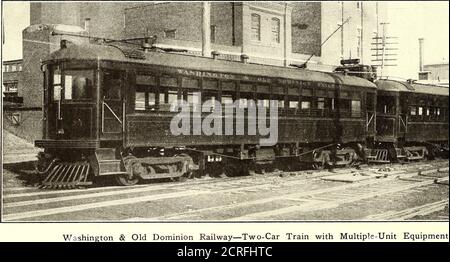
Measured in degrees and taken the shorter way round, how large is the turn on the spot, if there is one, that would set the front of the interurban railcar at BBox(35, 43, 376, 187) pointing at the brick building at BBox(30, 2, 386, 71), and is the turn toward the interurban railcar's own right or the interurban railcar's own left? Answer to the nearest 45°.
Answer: approximately 135° to the interurban railcar's own right

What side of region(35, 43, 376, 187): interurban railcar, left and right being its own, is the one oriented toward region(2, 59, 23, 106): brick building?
right

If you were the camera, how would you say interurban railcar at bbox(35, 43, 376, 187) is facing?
facing the viewer and to the left of the viewer

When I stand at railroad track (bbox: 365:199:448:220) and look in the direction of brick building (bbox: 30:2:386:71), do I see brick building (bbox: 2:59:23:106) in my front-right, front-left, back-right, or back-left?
front-left

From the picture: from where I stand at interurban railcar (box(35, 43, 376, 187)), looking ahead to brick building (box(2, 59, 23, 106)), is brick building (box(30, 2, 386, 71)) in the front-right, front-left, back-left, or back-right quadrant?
front-right

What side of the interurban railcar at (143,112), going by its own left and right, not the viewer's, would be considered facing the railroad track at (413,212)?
left

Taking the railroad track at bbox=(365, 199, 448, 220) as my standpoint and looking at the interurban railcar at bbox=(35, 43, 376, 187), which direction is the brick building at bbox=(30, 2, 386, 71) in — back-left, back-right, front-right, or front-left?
front-right
